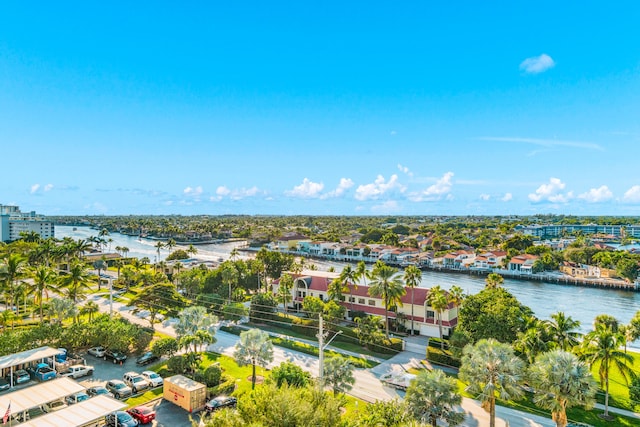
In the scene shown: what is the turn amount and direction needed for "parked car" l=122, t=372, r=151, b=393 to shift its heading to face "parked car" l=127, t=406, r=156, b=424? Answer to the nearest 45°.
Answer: approximately 45° to its right

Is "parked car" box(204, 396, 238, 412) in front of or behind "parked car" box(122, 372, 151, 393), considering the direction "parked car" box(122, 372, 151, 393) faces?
in front

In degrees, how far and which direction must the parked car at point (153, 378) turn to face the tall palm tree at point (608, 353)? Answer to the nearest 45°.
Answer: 0° — it already faces it

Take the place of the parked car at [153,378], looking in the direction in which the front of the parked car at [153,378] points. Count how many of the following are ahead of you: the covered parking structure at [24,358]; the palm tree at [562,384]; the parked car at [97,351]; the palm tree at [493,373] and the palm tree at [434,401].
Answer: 3

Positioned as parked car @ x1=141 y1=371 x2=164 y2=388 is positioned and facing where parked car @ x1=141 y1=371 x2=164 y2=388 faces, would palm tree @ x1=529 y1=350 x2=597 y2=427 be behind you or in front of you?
in front

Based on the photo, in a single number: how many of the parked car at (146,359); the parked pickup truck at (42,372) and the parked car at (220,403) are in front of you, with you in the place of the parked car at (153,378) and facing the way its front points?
1

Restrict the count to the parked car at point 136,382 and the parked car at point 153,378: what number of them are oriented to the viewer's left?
0

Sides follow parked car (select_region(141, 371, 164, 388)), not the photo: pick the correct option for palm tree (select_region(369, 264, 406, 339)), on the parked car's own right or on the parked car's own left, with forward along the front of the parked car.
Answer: on the parked car's own left

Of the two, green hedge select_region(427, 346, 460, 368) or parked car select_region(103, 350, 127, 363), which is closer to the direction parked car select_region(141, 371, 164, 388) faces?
the green hedge
